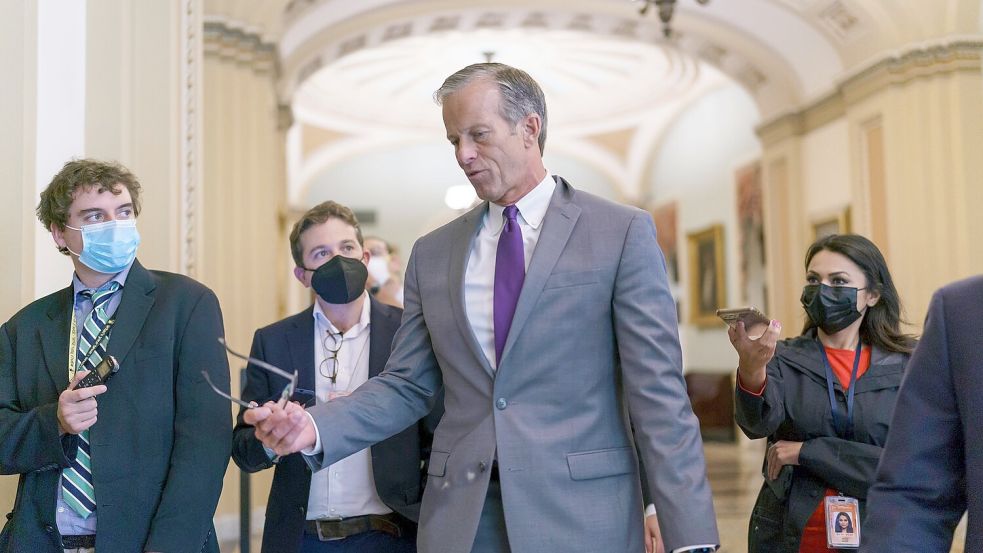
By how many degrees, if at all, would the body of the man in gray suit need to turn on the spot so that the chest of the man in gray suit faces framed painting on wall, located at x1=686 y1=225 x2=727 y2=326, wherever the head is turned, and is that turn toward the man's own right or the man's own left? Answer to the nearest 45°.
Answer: approximately 135° to the man's own right

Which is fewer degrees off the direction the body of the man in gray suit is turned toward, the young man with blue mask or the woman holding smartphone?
the young man with blue mask

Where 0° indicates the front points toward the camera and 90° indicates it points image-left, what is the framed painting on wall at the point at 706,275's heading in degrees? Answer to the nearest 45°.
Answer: approximately 45°

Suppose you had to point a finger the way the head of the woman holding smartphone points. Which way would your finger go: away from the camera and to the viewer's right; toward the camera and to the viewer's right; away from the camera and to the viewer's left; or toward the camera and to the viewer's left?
toward the camera and to the viewer's left

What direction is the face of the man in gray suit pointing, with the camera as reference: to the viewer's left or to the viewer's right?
to the viewer's left

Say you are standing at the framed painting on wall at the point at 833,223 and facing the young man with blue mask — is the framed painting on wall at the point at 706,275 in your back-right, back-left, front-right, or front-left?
back-right

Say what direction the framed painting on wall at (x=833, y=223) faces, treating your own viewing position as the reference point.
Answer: facing the viewer and to the left of the viewer

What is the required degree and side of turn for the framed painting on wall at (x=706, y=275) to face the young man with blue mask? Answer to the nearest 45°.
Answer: approximately 45° to its left

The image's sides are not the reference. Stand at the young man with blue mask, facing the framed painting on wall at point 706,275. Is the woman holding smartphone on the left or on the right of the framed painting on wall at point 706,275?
right

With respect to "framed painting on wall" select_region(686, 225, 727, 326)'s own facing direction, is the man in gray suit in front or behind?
in front

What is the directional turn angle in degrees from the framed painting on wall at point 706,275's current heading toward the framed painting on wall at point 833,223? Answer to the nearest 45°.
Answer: approximately 45° to its left
